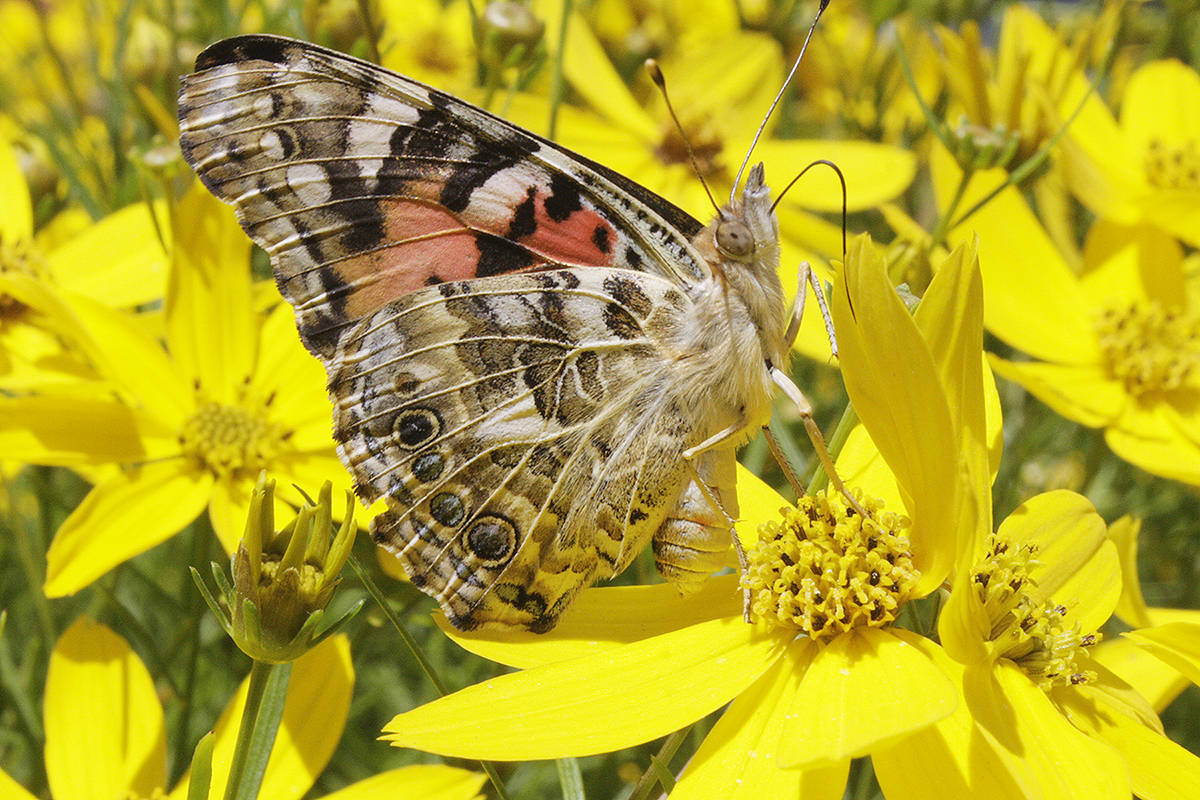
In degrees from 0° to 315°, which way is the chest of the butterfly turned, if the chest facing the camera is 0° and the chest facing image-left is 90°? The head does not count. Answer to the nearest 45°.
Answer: approximately 270°

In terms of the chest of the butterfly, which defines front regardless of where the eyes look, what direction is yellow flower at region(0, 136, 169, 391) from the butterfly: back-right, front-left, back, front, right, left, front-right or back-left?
back-left

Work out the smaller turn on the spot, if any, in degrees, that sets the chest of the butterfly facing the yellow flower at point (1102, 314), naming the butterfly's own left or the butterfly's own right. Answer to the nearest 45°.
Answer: approximately 45° to the butterfly's own left
